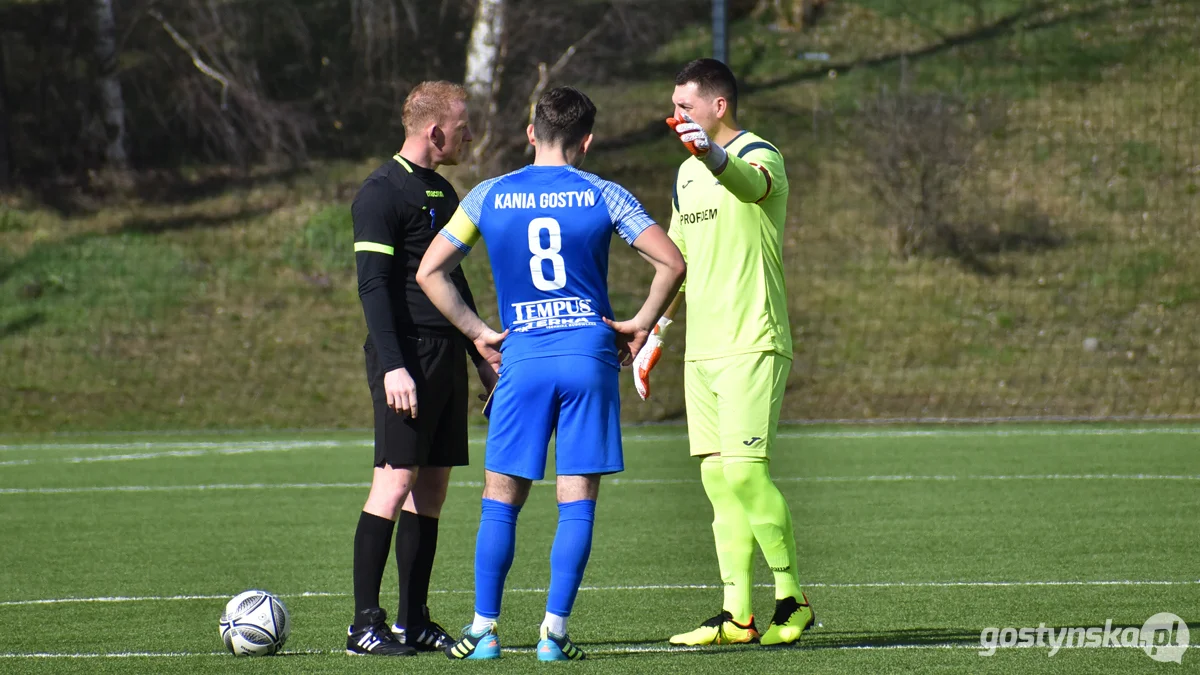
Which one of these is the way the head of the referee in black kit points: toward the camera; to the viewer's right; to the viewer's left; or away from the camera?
to the viewer's right

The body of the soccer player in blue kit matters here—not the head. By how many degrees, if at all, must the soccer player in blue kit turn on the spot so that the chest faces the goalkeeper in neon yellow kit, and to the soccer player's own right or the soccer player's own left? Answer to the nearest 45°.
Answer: approximately 45° to the soccer player's own right

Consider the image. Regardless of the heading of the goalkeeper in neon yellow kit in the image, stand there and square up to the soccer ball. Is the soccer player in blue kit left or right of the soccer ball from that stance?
left

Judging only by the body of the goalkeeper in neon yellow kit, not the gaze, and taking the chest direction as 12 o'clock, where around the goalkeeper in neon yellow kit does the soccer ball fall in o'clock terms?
The soccer ball is roughly at 1 o'clock from the goalkeeper in neon yellow kit.

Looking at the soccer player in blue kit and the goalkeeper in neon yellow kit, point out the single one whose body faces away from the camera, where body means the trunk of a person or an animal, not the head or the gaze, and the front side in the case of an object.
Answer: the soccer player in blue kit

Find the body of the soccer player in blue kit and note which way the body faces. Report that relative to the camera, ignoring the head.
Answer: away from the camera

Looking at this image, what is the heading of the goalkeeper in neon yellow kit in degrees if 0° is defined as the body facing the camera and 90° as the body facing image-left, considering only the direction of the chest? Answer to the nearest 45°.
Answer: approximately 45°

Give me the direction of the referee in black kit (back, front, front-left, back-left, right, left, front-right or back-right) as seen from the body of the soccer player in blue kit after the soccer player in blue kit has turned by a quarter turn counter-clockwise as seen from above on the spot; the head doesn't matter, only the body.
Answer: front-right

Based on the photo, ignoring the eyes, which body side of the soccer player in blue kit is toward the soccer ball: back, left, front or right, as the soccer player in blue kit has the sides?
left

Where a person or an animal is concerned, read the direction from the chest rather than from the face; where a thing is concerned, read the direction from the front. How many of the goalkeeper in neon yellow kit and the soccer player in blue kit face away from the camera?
1

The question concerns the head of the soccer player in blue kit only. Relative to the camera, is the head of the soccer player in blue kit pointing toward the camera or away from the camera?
away from the camera

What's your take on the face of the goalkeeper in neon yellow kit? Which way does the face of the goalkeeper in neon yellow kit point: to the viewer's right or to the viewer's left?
to the viewer's left
